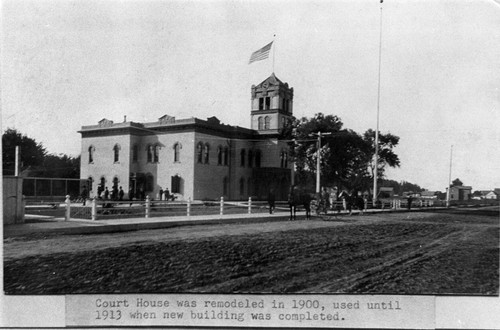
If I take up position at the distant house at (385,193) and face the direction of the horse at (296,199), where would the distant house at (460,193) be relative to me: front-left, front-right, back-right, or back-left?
back-left

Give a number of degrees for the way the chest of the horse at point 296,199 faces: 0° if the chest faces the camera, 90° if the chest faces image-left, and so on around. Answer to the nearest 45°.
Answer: approximately 45°

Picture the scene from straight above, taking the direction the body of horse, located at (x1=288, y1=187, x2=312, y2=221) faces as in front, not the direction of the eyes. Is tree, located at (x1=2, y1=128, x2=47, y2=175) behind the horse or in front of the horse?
in front
